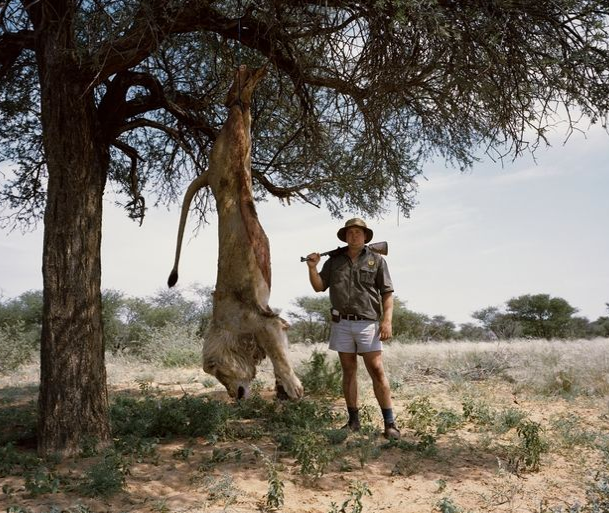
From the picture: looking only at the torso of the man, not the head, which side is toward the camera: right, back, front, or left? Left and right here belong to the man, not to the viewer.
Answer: front

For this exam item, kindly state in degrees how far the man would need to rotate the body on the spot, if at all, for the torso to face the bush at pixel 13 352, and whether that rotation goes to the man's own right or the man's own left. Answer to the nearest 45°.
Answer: approximately 135° to the man's own right

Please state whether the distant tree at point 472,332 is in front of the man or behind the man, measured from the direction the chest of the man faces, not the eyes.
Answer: behind

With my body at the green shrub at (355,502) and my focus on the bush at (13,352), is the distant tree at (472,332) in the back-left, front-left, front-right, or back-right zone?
front-right

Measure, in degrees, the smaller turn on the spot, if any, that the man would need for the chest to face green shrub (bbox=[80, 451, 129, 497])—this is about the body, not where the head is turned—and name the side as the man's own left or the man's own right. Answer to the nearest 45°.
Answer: approximately 45° to the man's own right

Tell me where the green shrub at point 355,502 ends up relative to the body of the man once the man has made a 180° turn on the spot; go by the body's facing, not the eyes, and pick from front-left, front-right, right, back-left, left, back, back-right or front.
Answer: back

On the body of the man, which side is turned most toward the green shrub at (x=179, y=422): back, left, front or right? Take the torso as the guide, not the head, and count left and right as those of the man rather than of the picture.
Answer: right

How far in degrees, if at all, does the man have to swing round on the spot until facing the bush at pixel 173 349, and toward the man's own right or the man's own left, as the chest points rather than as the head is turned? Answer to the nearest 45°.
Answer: approximately 135° to the man's own right

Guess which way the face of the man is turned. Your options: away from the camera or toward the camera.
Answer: toward the camera

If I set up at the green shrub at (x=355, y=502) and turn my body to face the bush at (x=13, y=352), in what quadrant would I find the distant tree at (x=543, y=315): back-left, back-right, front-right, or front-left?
front-right

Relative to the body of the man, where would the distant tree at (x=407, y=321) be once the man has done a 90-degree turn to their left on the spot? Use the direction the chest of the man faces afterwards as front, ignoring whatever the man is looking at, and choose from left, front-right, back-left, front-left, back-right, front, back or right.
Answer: left

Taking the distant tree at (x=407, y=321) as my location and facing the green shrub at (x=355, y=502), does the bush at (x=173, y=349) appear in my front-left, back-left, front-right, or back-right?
front-right

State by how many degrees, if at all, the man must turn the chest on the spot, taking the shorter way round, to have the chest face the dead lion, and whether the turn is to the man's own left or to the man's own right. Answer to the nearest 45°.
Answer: approximately 45° to the man's own right

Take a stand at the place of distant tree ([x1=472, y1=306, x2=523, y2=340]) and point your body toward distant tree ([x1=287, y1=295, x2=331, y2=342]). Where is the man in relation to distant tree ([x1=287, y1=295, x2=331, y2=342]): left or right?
left

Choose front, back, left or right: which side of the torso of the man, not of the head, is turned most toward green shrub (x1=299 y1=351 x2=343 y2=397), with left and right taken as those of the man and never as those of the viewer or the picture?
back

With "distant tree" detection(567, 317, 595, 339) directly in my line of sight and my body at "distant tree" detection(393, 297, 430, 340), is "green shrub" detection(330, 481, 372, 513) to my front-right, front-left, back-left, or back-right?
back-right

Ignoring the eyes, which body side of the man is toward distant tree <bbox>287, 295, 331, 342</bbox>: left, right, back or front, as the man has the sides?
back
